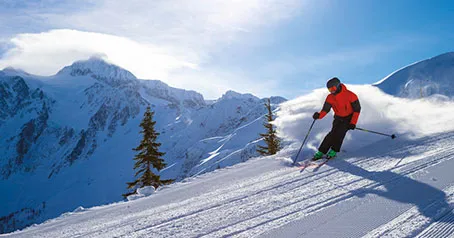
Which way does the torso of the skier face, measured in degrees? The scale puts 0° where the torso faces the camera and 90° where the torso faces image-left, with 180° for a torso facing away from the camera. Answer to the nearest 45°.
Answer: approximately 45°

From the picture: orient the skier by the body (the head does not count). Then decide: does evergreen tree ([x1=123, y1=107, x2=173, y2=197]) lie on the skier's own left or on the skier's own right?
on the skier's own right
